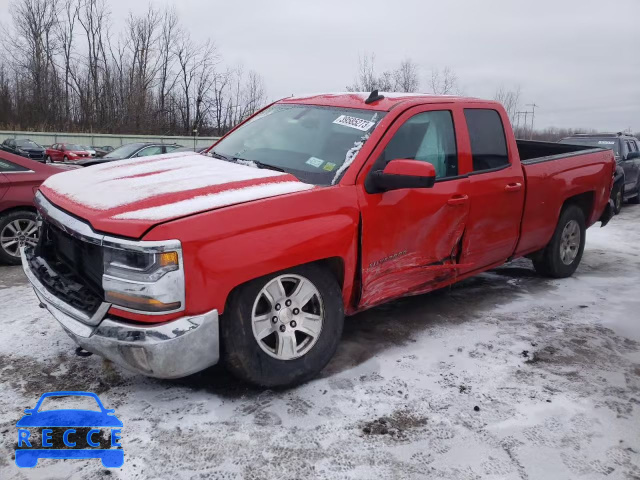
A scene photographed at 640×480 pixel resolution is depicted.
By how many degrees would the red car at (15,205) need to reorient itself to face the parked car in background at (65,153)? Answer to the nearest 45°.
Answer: approximately 90° to its right

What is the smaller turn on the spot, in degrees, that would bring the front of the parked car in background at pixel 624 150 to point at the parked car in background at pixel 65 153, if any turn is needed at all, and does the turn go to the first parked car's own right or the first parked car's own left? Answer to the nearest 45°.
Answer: approximately 45° to the first parked car's own right

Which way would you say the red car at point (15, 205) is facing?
to the viewer's left

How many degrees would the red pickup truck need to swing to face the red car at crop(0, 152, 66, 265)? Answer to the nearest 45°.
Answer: approximately 90° to its right

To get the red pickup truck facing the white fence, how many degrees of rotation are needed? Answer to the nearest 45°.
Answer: approximately 90° to its right

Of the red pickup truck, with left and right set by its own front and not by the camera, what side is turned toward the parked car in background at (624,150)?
back

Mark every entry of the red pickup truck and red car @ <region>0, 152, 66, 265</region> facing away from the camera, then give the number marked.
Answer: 0
